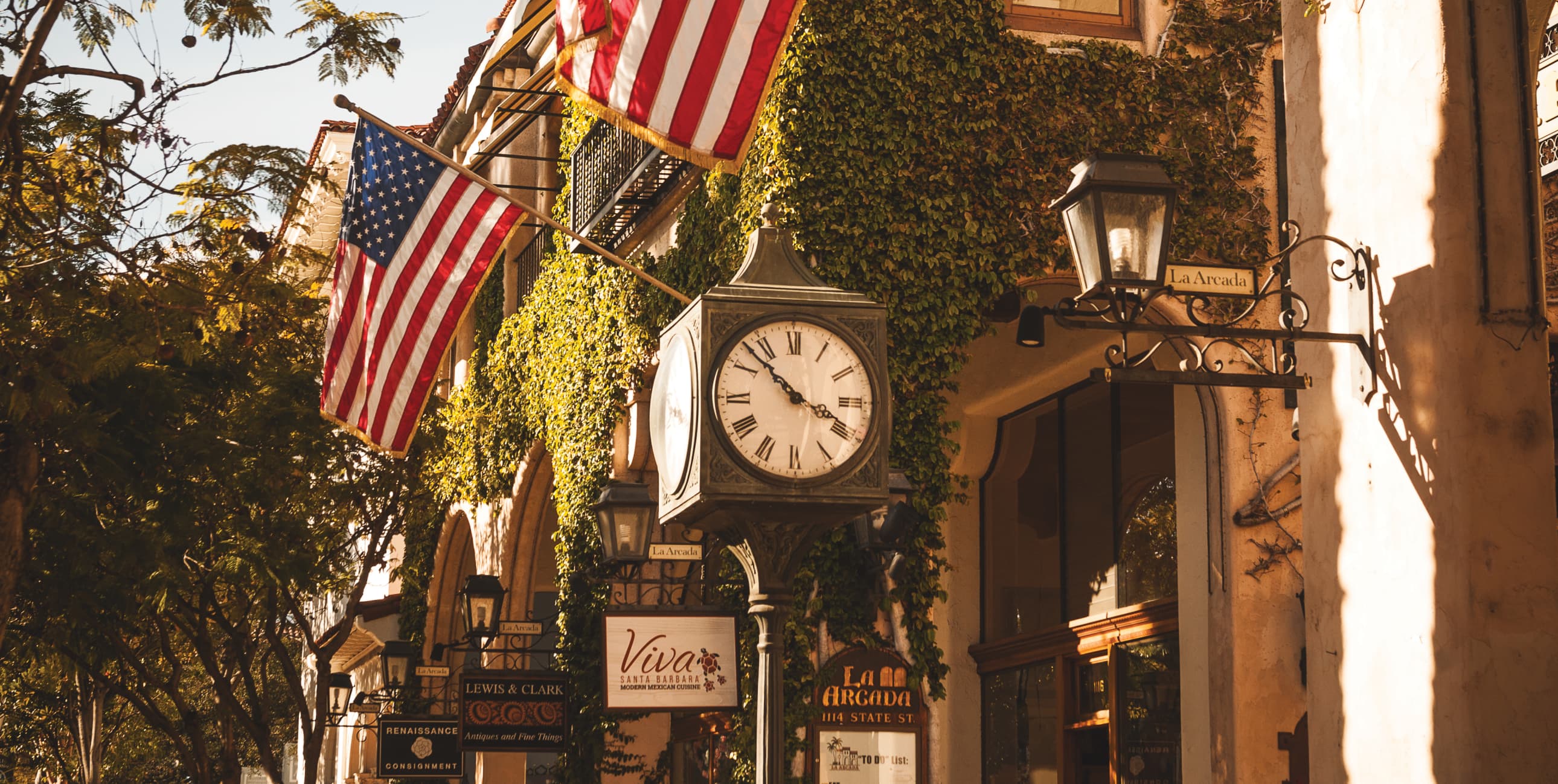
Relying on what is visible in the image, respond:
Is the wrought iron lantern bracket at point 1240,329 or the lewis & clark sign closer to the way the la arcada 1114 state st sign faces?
the wrought iron lantern bracket

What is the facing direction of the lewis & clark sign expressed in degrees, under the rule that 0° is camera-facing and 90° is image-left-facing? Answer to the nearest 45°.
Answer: approximately 0°

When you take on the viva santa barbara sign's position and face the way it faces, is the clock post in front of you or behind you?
in front

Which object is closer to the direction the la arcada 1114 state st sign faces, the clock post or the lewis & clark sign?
the clock post

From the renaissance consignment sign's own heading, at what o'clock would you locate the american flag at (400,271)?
The american flag is roughly at 12 o'clock from the renaissance consignment sign.

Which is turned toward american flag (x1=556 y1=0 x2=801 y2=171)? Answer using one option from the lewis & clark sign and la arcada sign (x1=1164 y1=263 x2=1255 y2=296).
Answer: the lewis & clark sign

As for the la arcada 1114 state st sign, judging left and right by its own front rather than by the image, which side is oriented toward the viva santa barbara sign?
right
